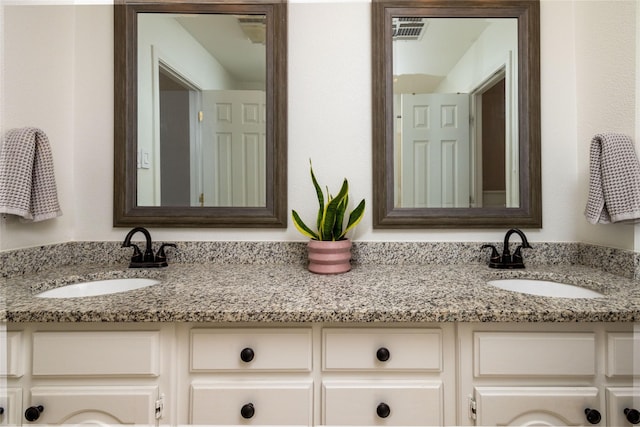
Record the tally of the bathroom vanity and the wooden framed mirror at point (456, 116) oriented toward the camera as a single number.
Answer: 2

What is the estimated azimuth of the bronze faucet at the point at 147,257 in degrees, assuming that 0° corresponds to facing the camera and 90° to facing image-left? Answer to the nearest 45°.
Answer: approximately 45°

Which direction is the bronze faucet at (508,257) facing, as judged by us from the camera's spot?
facing the viewer and to the right of the viewer

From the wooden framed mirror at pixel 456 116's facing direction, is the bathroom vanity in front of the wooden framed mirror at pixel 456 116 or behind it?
in front

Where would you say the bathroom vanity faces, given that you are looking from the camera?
facing the viewer

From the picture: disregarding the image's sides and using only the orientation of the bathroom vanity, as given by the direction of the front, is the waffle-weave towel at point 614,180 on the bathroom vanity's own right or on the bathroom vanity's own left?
on the bathroom vanity's own left

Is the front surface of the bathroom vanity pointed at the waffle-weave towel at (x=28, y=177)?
no

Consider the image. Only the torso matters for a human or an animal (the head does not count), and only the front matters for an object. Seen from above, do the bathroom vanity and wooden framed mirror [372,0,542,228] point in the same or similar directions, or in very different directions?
same or similar directions

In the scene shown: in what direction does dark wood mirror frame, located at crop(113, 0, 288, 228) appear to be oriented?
toward the camera

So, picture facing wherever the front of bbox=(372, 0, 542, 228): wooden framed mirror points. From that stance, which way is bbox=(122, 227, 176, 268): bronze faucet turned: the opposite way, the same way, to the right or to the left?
the same way
